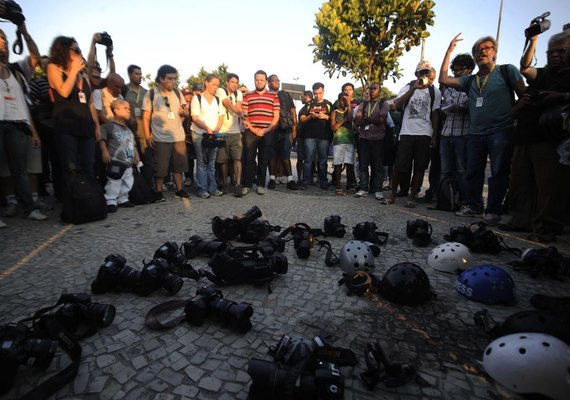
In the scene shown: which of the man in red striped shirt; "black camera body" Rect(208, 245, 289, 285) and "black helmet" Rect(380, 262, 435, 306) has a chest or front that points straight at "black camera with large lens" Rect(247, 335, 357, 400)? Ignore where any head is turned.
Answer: the man in red striped shirt

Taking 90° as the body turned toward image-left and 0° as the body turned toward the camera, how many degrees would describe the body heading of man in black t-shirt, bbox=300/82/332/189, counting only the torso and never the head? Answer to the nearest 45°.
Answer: approximately 0°

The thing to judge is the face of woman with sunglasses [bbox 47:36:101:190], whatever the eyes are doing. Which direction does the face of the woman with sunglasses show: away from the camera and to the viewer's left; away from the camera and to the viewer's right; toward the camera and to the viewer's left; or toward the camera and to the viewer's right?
toward the camera and to the viewer's right

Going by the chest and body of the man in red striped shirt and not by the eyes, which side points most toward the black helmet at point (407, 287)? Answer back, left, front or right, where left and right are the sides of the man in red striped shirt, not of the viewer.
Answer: front

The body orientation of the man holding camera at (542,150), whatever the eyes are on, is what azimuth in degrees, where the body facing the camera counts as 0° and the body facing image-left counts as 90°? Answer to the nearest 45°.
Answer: approximately 45°

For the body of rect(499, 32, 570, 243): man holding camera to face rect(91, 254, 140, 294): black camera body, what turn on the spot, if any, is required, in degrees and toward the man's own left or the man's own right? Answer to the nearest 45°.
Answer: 0° — they already face it

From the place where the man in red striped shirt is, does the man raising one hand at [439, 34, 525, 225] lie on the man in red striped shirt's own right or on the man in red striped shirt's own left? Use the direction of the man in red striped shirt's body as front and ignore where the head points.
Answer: on the man in red striped shirt's own left
